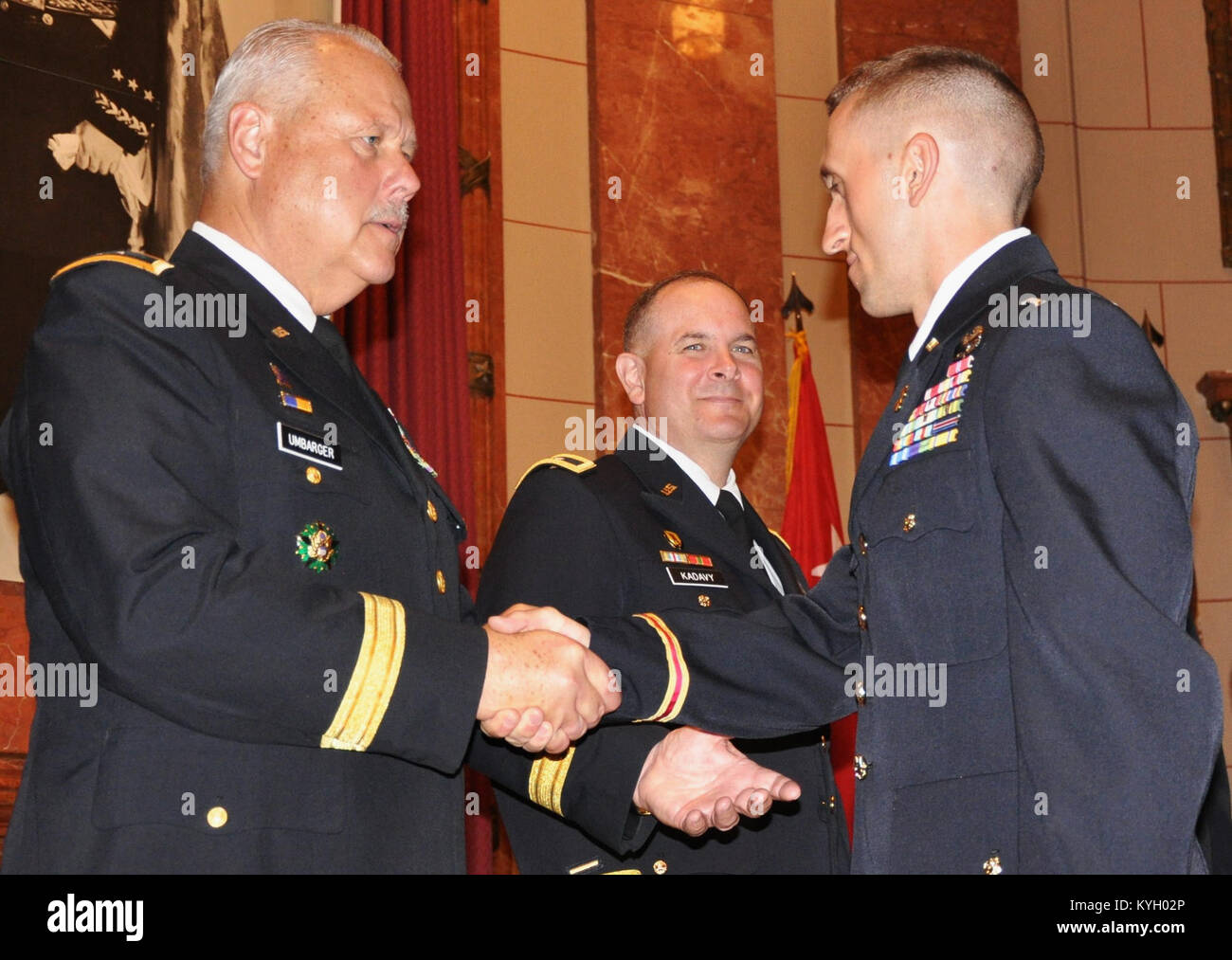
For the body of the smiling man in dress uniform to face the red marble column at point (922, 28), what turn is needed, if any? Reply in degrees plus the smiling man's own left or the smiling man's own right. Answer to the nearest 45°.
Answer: approximately 135° to the smiling man's own left

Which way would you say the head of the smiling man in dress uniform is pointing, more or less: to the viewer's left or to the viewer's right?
to the viewer's right

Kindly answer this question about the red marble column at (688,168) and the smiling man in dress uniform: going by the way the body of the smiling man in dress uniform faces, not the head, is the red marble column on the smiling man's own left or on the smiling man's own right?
on the smiling man's own left

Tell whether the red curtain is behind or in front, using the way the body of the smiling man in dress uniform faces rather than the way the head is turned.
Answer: behind

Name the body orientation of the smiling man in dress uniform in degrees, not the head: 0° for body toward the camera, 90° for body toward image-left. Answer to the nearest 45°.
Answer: approximately 315°
